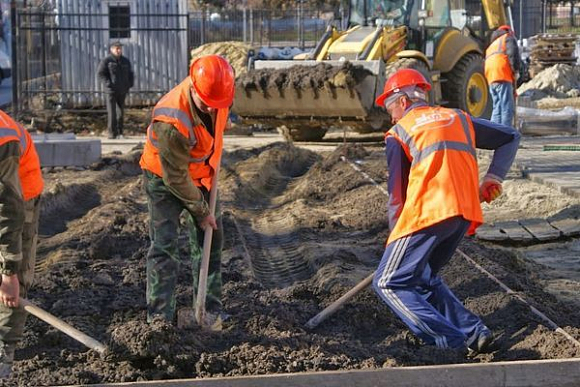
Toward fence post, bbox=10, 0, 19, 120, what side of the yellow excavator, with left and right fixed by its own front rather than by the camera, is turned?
right

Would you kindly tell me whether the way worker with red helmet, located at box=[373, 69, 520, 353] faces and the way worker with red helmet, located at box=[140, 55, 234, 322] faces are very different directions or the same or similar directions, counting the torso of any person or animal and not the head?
very different directions

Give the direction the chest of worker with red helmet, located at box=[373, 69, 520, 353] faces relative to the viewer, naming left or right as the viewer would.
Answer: facing away from the viewer and to the left of the viewer

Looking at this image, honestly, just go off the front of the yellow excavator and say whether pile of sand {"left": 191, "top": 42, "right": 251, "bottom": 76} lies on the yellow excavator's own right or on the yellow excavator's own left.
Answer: on the yellow excavator's own right

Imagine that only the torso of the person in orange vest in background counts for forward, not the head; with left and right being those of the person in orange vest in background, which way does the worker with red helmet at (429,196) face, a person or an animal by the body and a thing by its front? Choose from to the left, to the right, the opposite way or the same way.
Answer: to the left

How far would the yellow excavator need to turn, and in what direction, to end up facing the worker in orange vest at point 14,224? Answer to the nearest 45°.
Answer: approximately 45° to its left

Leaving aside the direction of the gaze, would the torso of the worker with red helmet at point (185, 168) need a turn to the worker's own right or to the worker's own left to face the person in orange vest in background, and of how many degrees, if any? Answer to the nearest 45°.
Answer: approximately 90° to the worker's own left

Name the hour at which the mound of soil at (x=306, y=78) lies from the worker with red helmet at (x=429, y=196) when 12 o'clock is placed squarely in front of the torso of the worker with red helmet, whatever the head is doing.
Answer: The mound of soil is roughly at 1 o'clock from the worker with red helmet.

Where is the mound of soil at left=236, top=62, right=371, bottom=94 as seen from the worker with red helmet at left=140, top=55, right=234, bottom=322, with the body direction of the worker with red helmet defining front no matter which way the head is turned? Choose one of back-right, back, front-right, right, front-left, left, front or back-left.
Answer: back-left

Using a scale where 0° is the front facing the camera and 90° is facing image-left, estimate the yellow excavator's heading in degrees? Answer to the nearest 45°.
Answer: approximately 45°
